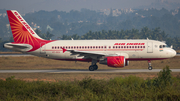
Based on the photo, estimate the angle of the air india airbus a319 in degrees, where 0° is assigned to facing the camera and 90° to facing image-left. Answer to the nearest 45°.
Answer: approximately 270°
